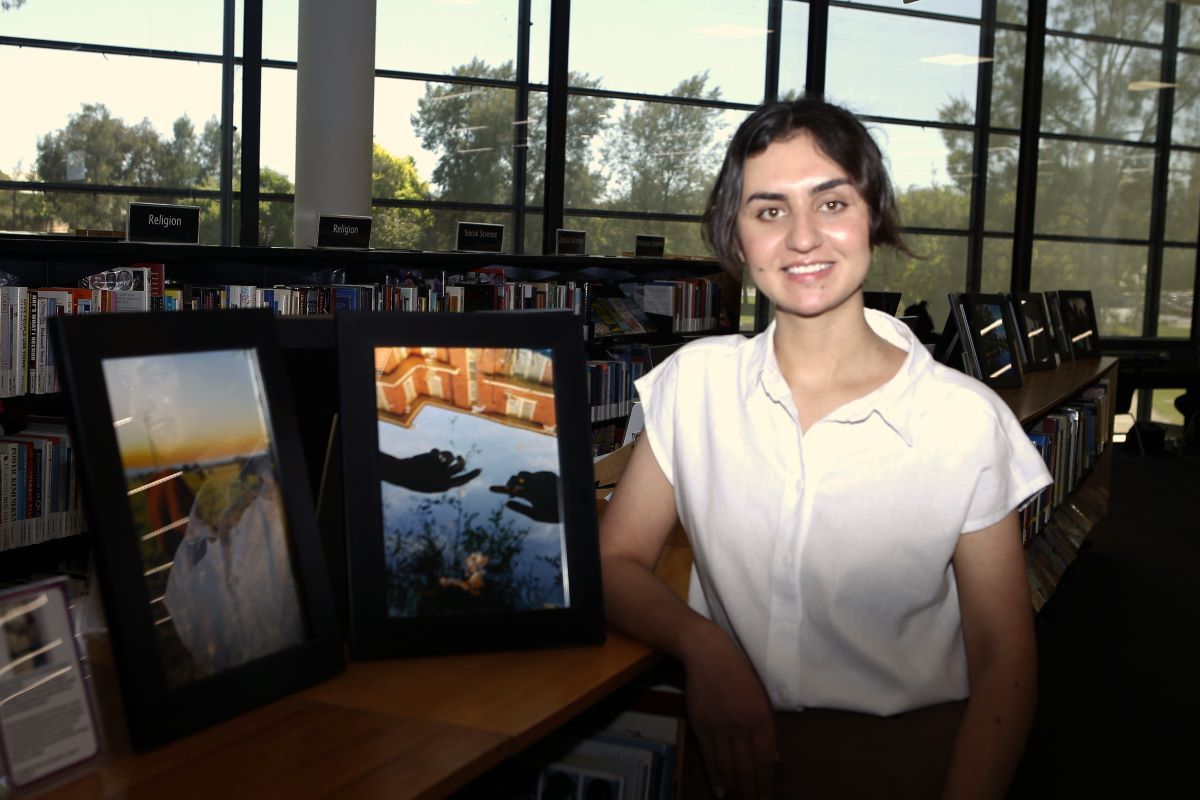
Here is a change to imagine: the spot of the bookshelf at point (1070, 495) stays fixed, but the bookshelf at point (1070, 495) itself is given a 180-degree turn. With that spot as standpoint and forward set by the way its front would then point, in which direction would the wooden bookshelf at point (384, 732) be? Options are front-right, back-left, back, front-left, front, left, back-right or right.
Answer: back-left

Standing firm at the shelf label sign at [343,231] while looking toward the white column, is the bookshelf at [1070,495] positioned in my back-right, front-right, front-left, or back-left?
back-right

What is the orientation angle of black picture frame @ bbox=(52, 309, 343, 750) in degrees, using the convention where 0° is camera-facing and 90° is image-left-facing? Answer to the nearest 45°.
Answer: approximately 315°

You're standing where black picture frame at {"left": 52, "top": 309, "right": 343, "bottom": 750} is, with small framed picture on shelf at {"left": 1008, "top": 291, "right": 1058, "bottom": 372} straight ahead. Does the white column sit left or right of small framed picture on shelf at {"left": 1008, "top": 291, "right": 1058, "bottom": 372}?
left

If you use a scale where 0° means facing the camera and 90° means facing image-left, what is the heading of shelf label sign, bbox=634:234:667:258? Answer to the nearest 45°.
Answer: approximately 0°

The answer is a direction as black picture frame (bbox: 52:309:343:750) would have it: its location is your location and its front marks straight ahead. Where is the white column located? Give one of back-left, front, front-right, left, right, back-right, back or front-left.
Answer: back-left

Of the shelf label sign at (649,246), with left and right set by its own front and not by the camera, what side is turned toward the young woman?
front

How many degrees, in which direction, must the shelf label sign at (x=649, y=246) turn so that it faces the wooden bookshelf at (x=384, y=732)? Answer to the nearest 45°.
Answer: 0° — it already faces it

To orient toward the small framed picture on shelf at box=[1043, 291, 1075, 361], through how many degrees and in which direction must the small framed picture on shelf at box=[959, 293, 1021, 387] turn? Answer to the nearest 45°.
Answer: approximately 135° to its left

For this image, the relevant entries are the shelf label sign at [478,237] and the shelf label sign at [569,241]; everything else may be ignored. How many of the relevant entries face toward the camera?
2

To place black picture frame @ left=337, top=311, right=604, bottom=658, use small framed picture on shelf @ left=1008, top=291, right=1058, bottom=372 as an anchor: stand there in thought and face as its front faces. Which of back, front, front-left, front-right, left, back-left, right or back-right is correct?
front-right
